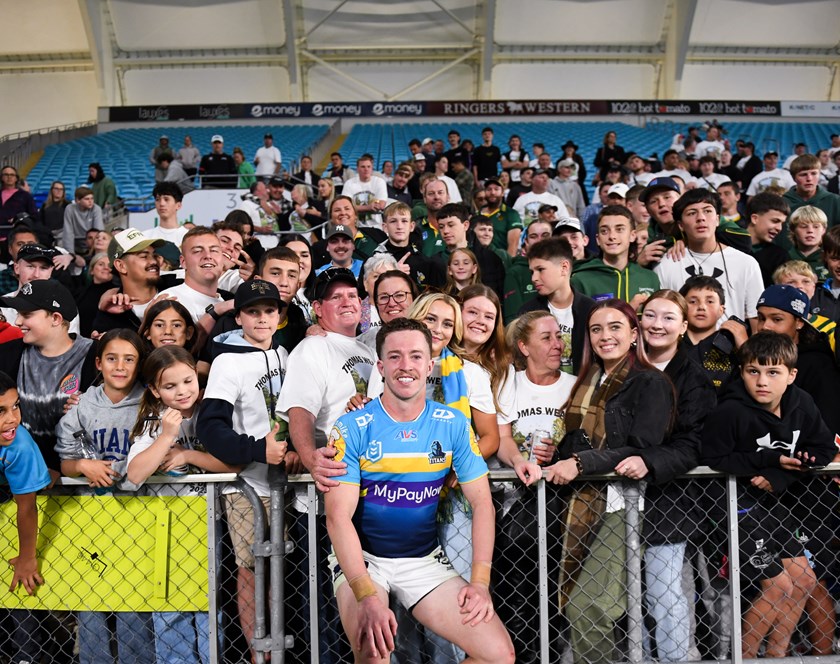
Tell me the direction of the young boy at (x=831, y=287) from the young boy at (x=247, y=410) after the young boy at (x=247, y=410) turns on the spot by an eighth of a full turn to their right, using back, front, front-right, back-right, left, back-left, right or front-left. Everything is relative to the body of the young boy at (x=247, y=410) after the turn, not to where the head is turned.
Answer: left

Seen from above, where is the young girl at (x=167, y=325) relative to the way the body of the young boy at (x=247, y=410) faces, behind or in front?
behind

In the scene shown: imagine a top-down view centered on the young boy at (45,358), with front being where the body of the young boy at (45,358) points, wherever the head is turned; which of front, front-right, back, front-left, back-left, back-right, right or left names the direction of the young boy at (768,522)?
left

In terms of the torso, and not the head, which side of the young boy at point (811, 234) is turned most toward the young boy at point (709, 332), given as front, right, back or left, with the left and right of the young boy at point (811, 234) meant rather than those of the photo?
front

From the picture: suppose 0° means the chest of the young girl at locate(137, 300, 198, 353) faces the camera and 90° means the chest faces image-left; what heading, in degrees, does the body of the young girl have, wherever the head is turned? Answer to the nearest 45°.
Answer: approximately 0°

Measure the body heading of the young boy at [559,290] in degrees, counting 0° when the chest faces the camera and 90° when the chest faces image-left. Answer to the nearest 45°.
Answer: approximately 45°
